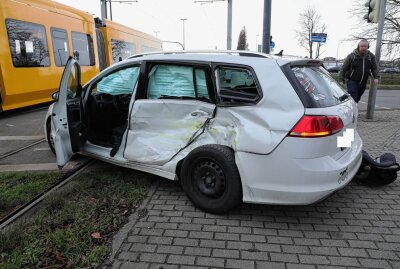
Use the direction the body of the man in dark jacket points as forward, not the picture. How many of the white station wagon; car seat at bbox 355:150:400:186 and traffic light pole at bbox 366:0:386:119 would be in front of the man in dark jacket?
2

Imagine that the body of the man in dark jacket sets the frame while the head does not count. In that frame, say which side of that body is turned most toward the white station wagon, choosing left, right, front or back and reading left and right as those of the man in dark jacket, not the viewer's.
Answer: front

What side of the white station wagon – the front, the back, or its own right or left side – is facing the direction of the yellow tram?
front

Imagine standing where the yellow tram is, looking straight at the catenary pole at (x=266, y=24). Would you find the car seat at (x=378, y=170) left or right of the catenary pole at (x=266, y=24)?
right

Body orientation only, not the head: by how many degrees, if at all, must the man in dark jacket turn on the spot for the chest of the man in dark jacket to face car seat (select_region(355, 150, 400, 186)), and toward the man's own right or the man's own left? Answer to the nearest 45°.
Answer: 0° — they already face it

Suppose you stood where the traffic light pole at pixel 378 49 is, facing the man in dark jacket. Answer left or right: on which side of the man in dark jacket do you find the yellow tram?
right

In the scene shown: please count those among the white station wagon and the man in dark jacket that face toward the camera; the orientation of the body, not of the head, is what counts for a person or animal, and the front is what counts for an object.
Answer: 1

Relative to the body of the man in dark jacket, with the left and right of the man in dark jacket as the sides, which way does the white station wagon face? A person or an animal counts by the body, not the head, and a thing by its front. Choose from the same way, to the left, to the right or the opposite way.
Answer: to the right

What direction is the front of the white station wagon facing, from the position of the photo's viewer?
facing away from the viewer and to the left of the viewer

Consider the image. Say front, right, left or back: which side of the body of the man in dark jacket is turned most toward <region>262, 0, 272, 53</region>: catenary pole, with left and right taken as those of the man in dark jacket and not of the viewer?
right

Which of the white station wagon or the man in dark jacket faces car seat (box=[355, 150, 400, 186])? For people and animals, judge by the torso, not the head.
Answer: the man in dark jacket

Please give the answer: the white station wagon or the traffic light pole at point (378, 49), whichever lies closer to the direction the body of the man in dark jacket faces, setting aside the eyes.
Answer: the white station wagon
